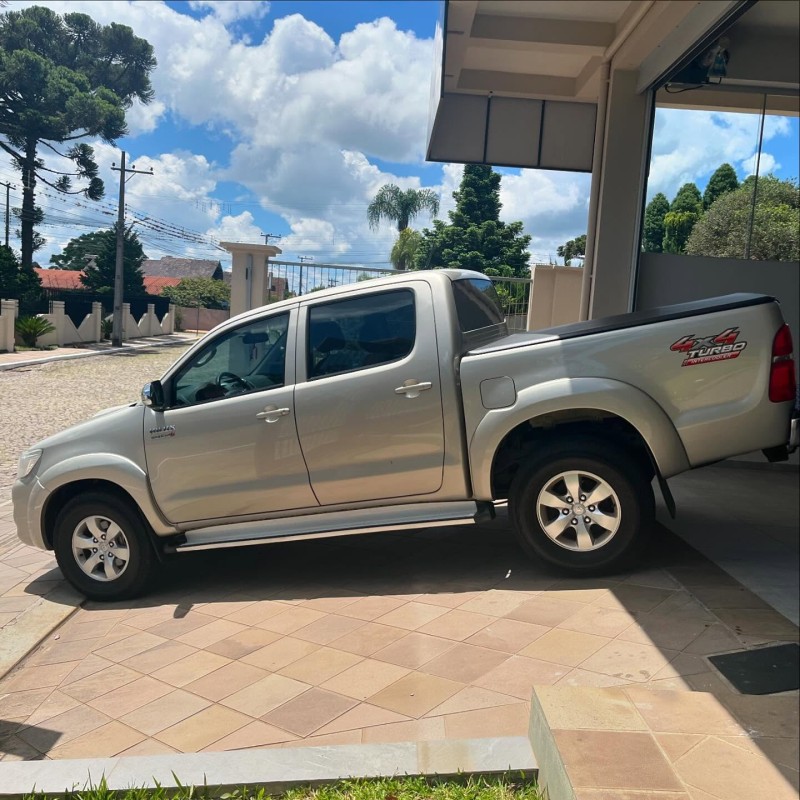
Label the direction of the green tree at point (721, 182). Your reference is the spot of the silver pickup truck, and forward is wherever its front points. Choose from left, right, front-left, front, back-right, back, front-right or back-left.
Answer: back-right

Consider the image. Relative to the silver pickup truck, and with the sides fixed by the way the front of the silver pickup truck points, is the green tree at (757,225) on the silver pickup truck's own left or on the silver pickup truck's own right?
on the silver pickup truck's own right

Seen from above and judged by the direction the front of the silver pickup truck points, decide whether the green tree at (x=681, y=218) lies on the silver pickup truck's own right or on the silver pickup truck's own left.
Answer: on the silver pickup truck's own right

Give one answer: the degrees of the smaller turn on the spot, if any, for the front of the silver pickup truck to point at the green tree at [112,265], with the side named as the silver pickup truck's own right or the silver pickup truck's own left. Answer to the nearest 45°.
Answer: approximately 45° to the silver pickup truck's own right

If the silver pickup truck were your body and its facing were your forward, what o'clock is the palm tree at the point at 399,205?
The palm tree is roughly at 3 o'clock from the silver pickup truck.

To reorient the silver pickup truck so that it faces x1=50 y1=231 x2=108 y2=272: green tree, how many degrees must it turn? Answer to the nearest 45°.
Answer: approximately 45° to its right

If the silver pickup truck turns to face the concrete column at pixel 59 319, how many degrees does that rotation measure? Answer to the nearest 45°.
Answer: approximately 45° to its right

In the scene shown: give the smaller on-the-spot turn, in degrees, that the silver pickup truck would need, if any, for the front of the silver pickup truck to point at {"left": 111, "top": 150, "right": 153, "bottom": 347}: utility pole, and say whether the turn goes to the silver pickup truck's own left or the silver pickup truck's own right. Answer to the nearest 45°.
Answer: approximately 45° to the silver pickup truck's own right

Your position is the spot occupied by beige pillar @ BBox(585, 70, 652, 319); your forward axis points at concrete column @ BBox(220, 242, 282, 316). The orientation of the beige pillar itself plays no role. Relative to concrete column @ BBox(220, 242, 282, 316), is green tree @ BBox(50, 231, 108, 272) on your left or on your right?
left

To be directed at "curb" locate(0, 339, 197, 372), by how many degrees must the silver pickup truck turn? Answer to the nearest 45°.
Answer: approximately 45° to its right

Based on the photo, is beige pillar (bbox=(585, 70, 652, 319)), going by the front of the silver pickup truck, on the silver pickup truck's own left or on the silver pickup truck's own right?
on the silver pickup truck's own right

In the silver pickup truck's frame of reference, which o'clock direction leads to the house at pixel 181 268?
The house is roughly at 2 o'clock from the silver pickup truck.

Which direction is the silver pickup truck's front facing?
to the viewer's left
